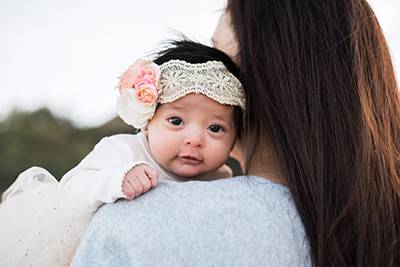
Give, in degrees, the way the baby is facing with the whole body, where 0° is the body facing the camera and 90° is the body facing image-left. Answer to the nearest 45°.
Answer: approximately 315°
